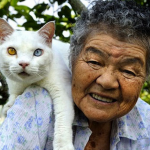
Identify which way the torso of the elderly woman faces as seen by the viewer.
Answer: toward the camera

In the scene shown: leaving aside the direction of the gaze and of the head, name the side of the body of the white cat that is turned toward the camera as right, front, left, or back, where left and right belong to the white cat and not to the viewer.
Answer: front

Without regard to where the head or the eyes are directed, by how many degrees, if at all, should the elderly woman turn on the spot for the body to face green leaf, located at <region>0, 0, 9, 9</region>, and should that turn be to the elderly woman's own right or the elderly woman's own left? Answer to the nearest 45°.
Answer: approximately 135° to the elderly woman's own right

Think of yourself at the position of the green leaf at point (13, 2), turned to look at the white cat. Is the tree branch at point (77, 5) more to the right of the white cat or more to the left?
left

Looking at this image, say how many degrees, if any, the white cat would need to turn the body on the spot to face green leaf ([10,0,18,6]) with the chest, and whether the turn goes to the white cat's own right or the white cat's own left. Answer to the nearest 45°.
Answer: approximately 180°

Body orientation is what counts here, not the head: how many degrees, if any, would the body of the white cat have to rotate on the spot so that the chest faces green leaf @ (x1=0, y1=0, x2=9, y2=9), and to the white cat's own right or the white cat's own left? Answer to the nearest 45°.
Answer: approximately 180°

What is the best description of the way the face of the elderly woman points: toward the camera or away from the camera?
toward the camera

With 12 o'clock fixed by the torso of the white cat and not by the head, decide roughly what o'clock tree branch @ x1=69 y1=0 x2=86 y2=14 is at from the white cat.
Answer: The tree branch is roughly at 7 o'clock from the white cat.

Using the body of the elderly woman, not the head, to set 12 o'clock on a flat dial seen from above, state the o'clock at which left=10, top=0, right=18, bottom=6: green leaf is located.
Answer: The green leaf is roughly at 5 o'clock from the elderly woman.
